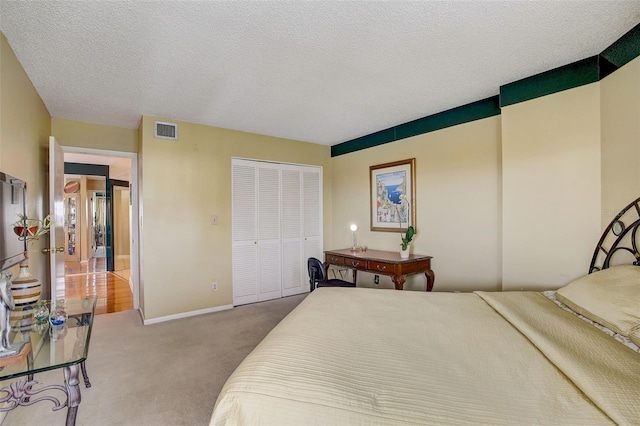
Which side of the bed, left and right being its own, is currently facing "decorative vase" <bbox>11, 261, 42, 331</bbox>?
front

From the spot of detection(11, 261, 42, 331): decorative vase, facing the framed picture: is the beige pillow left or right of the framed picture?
right

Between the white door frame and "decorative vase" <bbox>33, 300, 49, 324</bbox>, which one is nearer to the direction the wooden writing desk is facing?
the decorative vase

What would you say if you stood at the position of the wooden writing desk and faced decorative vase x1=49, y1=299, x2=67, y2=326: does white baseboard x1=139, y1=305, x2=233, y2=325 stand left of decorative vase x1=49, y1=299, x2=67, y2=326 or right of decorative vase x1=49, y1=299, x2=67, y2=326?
right

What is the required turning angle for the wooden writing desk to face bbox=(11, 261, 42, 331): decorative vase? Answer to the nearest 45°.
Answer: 0° — it already faces it

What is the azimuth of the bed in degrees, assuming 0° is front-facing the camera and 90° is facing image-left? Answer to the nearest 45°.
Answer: approximately 90°

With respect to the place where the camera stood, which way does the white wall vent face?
facing the viewer

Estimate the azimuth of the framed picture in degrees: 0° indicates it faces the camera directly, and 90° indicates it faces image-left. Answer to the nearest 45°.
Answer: approximately 45°

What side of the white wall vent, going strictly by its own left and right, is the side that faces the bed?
front

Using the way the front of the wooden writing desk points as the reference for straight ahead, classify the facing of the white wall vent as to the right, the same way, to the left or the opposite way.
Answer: to the left

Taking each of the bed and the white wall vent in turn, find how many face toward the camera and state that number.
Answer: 1

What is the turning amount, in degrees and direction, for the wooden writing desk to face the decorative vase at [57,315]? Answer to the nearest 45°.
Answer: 0° — it already faces it

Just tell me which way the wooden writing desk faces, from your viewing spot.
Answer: facing the viewer and to the left of the viewer

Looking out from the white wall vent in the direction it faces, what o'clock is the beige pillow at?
The beige pillow is roughly at 11 o'clock from the white wall vent.
